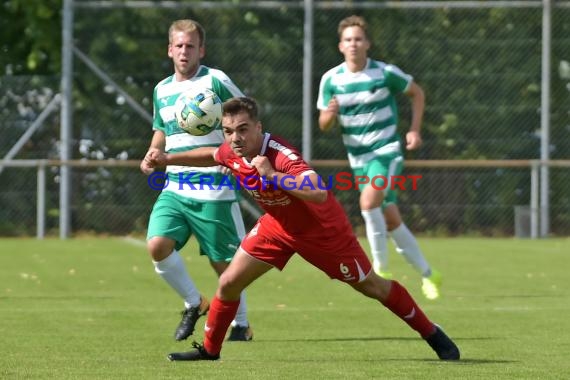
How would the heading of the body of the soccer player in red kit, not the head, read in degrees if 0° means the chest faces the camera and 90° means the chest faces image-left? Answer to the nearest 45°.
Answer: approximately 45°

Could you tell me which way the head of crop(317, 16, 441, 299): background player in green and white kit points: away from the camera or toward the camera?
toward the camera

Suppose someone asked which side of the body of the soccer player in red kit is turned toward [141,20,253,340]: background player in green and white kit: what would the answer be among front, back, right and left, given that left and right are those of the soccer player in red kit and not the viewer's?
right

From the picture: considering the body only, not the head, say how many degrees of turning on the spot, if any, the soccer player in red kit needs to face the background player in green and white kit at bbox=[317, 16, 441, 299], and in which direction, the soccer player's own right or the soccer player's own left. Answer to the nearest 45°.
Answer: approximately 135° to the soccer player's own right

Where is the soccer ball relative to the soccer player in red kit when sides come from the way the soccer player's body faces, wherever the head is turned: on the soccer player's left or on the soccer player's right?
on the soccer player's right
